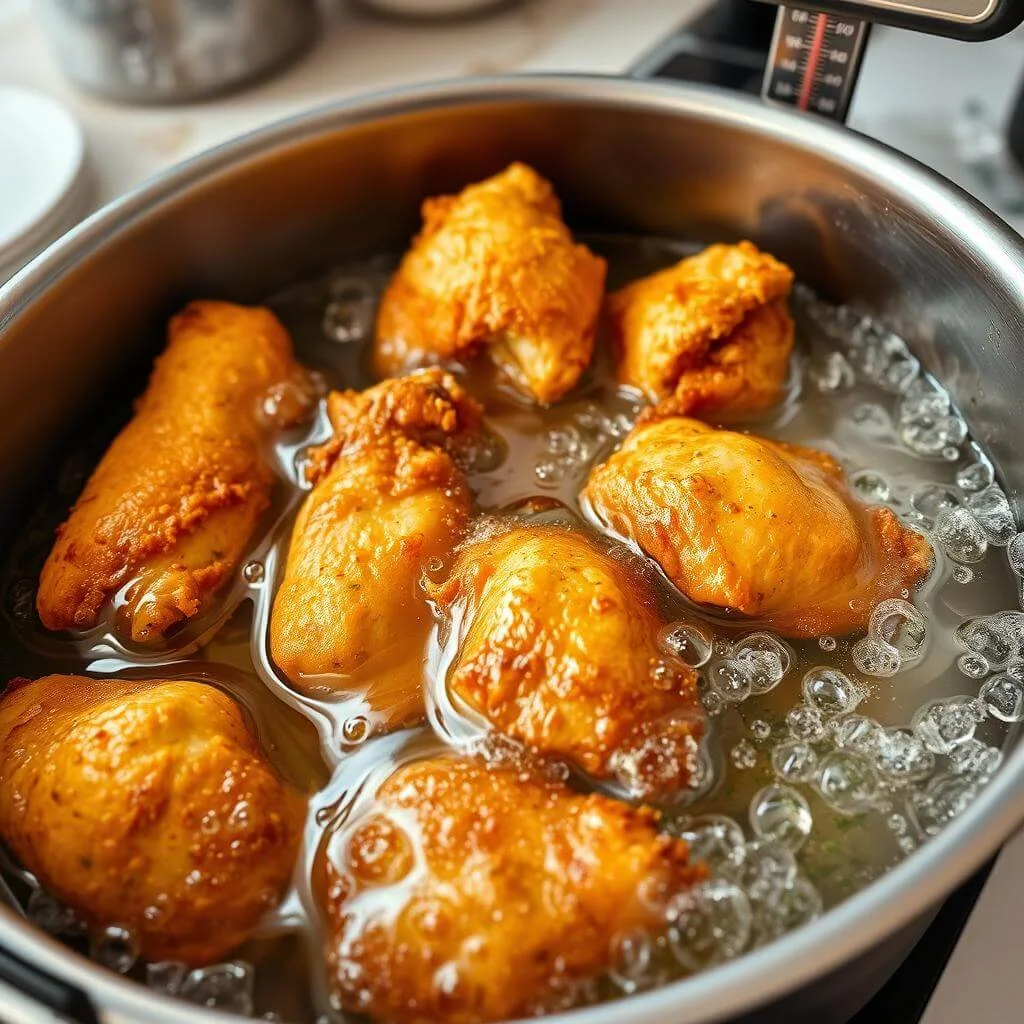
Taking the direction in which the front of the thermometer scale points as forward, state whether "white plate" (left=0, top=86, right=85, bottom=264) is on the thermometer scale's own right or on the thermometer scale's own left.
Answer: on the thermometer scale's own right

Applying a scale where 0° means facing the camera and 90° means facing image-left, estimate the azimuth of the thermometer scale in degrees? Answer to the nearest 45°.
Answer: approximately 0°

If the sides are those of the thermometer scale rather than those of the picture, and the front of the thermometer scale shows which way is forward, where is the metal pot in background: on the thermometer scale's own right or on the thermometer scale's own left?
on the thermometer scale's own right
